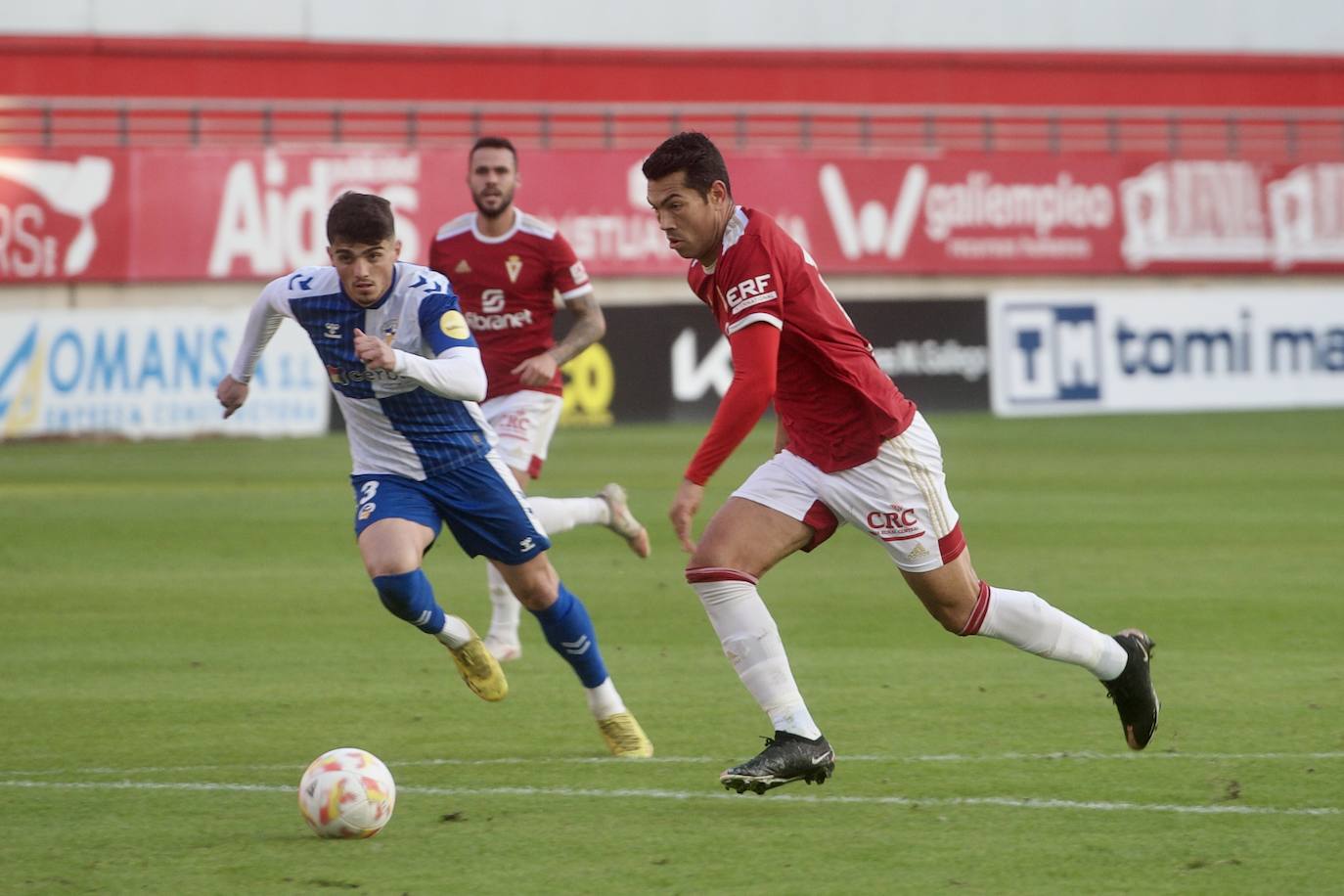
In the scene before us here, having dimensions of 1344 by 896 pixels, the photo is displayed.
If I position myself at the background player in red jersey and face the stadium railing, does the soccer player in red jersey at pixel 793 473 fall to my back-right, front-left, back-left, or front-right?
back-right

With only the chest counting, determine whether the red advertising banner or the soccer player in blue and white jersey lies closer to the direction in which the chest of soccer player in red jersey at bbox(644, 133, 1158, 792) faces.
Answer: the soccer player in blue and white jersey

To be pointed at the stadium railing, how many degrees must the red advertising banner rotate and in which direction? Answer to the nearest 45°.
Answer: approximately 180°

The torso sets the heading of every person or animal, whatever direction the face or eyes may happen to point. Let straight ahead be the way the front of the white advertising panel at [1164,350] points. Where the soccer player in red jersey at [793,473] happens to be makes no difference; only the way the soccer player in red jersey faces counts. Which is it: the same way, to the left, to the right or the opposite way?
to the right

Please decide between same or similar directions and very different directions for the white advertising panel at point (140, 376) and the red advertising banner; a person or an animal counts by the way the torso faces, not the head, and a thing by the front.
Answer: same or similar directions

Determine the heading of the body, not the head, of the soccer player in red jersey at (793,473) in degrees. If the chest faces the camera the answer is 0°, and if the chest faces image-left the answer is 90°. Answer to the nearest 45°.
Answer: approximately 90°

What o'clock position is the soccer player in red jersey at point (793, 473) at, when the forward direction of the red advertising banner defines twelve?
The soccer player in red jersey is roughly at 12 o'clock from the red advertising banner.

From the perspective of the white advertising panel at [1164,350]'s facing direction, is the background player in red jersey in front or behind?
in front

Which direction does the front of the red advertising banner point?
toward the camera

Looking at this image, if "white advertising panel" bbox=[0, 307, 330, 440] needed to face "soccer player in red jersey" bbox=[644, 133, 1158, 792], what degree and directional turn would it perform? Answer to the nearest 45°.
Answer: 0° — it already faces them

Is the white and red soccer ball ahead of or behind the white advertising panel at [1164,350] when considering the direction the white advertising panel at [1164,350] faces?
ahead

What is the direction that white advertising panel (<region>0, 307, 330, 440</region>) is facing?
toward the camera

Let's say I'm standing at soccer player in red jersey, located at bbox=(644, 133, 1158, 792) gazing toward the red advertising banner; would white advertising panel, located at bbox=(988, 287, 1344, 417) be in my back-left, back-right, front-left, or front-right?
front-right

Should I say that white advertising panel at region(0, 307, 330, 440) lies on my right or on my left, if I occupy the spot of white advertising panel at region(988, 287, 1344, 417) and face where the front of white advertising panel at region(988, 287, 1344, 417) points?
on my right

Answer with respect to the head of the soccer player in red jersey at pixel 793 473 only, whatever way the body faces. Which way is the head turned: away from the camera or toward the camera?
toward the camera

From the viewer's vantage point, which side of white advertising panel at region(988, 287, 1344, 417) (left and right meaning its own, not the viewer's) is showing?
front
